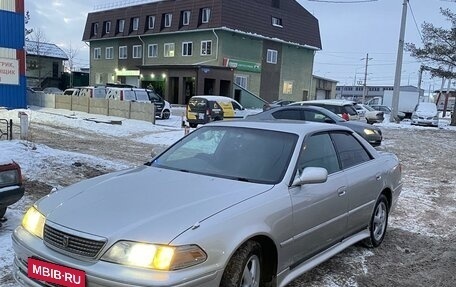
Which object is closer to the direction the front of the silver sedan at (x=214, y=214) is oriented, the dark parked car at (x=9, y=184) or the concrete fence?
the dark parked car

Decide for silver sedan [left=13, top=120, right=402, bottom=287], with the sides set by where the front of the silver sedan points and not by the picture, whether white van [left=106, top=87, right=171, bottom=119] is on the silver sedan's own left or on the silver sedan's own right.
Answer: on the silver sedan's own right

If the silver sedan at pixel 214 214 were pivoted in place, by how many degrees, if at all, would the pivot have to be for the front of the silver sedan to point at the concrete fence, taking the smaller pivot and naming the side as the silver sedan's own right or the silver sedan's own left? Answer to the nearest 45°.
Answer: approximately 135° to the silver sedan's own right

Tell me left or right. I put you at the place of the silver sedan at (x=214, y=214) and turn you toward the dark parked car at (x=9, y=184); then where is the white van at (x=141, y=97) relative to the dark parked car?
right

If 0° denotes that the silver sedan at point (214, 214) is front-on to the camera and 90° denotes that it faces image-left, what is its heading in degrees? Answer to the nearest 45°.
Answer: approximately 45°

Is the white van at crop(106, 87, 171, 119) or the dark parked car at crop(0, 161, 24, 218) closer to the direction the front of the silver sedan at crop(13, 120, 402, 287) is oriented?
the dark parked car

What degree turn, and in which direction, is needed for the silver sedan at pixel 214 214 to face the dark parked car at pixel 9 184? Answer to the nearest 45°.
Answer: approximately 90° to its right
